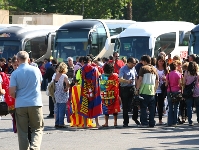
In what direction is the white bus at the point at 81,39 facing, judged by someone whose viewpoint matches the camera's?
facing the viewer and to the left of the viewer

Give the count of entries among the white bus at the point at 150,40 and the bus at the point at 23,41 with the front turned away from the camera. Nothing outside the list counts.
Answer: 0

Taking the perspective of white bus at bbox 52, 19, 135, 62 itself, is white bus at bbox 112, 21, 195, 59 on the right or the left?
on its left

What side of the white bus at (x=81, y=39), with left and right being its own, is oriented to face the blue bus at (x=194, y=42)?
left

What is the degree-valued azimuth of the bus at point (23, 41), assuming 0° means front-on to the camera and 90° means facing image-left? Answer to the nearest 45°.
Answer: approximately 45°

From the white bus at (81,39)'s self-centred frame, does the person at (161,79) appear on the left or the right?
on its left

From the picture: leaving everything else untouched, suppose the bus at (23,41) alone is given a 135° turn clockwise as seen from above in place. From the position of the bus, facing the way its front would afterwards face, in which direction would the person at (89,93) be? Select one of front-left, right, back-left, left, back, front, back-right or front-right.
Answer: back
